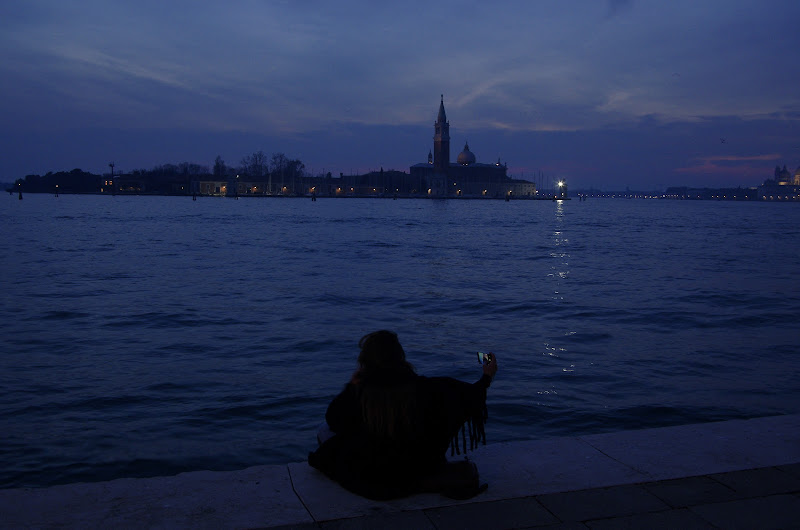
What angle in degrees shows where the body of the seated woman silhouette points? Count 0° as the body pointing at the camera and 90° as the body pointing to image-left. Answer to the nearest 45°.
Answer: approximately 180°
